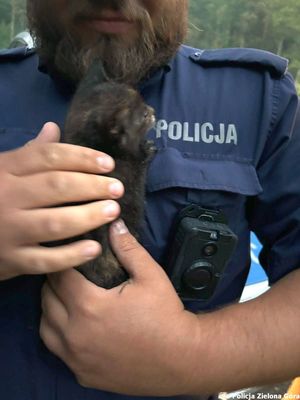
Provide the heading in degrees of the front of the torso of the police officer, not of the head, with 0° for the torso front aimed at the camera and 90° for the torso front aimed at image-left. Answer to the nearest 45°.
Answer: approximately 0°
